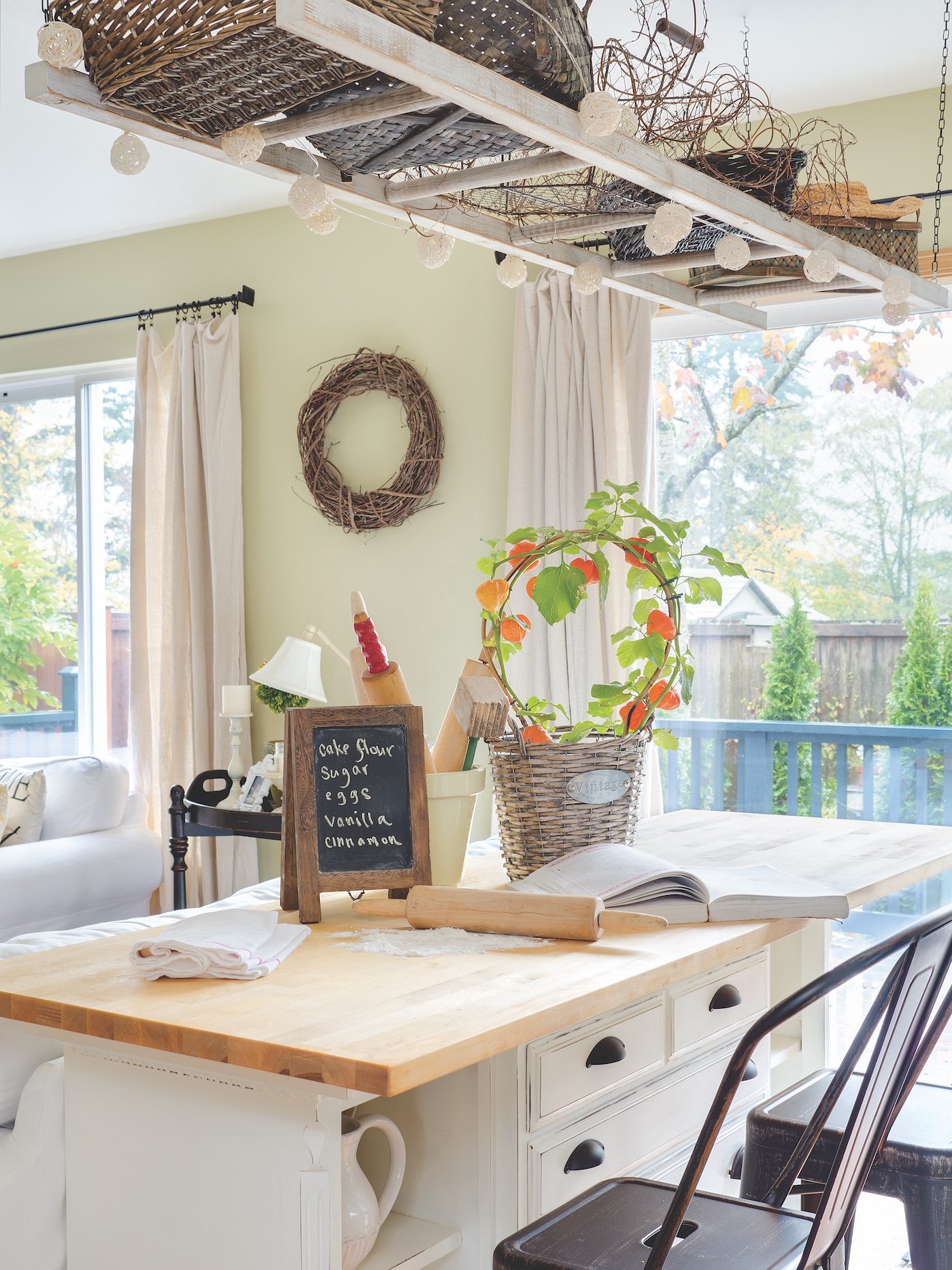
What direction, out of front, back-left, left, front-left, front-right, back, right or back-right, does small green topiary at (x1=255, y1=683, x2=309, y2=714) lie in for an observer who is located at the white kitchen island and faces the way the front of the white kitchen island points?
back-left

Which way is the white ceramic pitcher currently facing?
to the viewer's left

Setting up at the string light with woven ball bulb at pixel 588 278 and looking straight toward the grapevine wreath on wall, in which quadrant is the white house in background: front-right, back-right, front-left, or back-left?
front-right

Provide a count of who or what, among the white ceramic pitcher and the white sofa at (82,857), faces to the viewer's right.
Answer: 0

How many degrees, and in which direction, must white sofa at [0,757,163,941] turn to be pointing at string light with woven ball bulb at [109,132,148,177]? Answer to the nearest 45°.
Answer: approximately 45° to its left
